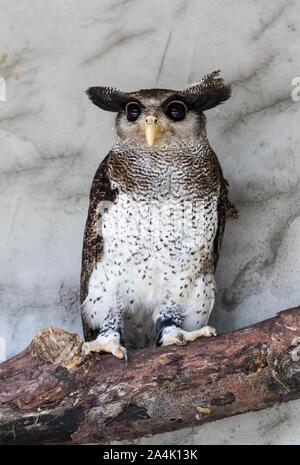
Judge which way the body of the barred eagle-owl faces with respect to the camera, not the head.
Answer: toward the camera
